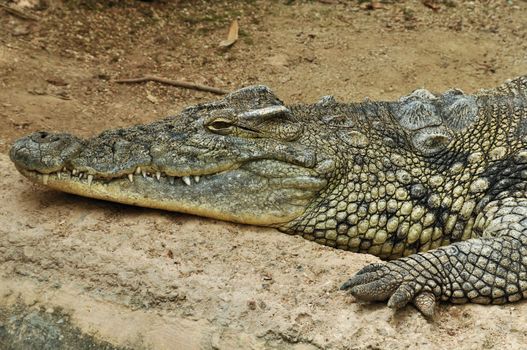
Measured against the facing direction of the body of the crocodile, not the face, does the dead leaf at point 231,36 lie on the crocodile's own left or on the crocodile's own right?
on the crocodile's own right

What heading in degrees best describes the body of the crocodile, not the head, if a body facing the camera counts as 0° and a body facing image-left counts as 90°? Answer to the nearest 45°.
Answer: approximately 90°

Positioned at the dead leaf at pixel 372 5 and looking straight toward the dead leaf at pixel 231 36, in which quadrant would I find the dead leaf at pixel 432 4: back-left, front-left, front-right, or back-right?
back-left

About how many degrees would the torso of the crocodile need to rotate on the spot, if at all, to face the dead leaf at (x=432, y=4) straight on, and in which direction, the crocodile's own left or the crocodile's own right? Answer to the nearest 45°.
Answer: approximately 90° to the crocodile's own right

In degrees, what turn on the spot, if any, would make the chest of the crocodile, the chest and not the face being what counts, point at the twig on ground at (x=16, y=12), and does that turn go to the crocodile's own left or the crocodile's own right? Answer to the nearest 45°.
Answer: approximately 45° to the crocodile's own right

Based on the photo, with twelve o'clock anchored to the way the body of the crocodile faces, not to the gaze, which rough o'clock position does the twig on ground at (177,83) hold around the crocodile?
The twig on ground is roughly at 2 o'clock from the crocodile.

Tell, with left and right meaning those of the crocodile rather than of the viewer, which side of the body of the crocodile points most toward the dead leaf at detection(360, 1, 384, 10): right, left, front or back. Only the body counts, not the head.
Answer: right
